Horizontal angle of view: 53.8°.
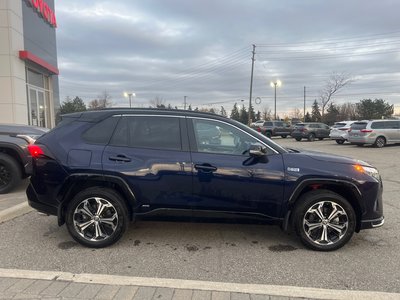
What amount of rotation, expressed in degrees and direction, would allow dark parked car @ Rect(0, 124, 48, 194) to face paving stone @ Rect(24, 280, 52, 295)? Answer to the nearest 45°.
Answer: approximately 90° to its right

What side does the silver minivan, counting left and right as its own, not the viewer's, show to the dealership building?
back

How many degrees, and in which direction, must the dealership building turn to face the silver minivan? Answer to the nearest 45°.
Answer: approximately 45° to its left

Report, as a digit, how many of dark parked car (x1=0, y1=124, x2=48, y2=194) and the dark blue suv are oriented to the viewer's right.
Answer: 2

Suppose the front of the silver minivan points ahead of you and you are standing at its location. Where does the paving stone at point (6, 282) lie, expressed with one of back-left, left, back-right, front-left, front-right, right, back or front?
back-right

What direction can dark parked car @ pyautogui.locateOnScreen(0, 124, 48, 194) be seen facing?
to the viewer's right

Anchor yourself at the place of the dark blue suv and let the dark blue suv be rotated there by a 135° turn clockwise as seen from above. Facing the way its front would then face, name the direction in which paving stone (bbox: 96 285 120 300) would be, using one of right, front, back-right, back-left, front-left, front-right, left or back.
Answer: front

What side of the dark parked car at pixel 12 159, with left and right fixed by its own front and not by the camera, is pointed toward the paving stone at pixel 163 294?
right

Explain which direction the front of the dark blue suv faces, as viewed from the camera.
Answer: facing to the right of the viewer

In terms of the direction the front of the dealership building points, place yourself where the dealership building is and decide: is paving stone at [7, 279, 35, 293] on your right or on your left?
on your right

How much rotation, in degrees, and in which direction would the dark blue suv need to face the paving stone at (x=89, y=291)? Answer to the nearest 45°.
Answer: approximately 135° to its right

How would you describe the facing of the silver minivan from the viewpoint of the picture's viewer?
facing away from the viewer and to the right of the viewer
